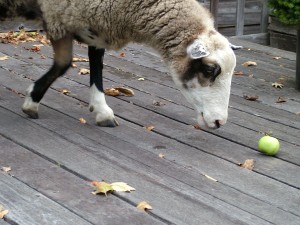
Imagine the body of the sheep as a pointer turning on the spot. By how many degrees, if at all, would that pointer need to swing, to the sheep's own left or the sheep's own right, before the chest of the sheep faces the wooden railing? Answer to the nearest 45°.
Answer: approximately 90° to the sheep's own left

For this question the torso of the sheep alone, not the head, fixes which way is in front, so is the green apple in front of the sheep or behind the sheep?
in front

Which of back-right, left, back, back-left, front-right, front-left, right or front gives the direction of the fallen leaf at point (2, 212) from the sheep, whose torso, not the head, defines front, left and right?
back-right

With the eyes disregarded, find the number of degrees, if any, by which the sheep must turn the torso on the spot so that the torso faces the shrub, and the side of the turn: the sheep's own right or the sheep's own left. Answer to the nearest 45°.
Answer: approximately 45° to the sheep's own left

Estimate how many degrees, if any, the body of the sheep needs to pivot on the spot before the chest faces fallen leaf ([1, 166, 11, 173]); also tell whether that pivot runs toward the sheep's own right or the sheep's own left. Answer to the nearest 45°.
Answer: approximately 135° to the sheep's own right

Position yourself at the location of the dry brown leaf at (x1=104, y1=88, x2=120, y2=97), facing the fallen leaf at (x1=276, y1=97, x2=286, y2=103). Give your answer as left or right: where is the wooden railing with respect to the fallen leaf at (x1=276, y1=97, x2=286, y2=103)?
left

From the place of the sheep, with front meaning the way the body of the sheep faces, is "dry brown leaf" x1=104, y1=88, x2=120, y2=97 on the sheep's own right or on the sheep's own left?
on the sheep's own left

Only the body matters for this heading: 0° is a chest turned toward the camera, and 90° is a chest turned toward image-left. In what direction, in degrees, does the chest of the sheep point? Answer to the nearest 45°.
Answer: approximately 270°
